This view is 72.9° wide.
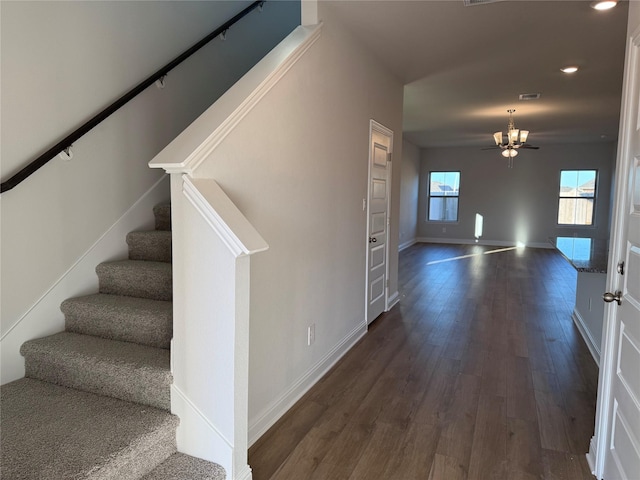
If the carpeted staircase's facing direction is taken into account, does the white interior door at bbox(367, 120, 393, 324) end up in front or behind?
behind

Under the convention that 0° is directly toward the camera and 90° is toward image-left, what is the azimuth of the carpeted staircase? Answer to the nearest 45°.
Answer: approximately 45°

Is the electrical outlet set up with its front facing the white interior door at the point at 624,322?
yes

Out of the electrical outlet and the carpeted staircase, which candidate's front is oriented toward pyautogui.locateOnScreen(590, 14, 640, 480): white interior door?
the electrical outlet

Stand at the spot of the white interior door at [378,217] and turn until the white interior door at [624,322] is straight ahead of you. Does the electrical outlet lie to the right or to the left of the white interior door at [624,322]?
right

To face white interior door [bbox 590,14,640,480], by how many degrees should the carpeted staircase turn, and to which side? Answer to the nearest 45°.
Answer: approximately 90° to its left

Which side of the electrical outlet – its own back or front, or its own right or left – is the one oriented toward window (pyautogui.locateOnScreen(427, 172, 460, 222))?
left

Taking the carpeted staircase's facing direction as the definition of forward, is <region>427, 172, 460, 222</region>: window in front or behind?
behind

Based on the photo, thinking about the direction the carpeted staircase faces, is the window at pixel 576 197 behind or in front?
behind
